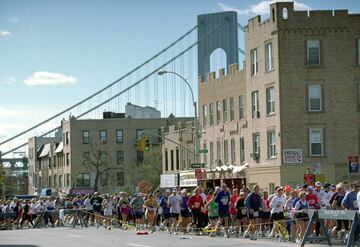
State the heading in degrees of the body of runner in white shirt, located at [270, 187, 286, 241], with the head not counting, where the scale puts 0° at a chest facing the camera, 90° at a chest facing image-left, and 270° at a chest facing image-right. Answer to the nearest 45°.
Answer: approximately 315°

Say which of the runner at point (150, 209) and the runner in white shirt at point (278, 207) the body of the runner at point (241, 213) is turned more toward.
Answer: the runner in white shirt

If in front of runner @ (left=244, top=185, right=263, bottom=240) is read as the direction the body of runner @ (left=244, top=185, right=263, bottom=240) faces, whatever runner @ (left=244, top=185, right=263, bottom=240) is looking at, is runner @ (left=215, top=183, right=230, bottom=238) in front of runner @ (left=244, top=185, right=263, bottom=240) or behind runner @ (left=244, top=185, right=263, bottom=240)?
behind

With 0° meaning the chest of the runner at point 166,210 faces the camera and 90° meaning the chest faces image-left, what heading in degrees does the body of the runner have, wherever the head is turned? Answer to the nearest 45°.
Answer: approximately 315°
